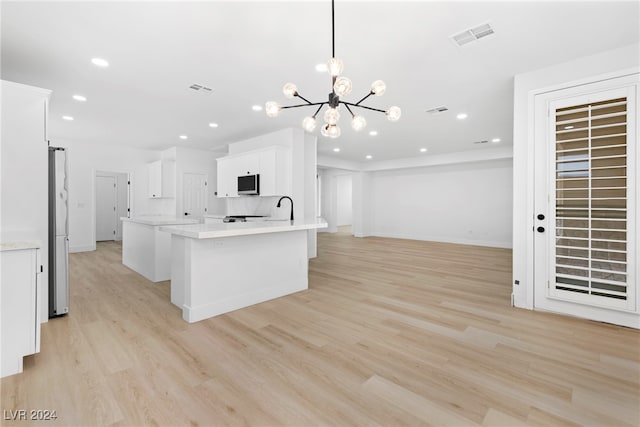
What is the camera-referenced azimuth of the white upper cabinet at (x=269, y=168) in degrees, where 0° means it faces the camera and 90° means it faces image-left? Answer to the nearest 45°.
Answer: approximately 45°

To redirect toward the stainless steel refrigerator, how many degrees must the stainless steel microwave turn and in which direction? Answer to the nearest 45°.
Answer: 0° — it already faces it

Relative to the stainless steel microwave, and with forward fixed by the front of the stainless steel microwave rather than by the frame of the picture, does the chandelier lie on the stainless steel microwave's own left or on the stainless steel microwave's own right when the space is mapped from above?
on the stainless steel microwave's own left

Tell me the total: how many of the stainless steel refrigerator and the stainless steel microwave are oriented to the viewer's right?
1

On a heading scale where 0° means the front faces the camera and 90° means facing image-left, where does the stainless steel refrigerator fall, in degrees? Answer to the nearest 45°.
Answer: approximately 270°

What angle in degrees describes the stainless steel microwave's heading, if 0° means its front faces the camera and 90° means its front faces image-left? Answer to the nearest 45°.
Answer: approximately 45°

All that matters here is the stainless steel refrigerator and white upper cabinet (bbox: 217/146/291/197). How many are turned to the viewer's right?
1

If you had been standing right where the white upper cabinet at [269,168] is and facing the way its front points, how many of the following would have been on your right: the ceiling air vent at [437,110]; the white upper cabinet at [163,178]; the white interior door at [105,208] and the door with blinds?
2

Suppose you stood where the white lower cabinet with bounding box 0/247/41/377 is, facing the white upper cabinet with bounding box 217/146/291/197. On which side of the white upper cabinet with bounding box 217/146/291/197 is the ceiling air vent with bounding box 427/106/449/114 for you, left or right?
right

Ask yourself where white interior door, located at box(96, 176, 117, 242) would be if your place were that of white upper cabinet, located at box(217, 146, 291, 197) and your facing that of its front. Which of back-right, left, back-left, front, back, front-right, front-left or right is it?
right

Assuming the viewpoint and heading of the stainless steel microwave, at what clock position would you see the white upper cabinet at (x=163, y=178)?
The white upper cabinet is roughly at 3 o'clock from the stainless steel microwave.
